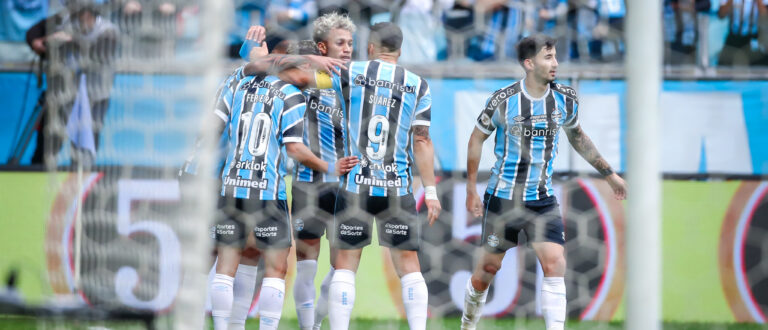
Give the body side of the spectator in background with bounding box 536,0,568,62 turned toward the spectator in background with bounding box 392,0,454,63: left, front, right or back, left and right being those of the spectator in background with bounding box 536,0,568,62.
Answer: right

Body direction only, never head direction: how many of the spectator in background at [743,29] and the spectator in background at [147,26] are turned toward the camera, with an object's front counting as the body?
2

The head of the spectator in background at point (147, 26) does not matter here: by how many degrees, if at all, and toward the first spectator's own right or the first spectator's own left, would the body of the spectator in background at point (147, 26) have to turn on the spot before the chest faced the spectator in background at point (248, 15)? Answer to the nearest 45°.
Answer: approximately 135° to the first spectator's own left

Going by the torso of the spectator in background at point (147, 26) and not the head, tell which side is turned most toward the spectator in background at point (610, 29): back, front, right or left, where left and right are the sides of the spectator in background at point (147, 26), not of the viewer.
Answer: left

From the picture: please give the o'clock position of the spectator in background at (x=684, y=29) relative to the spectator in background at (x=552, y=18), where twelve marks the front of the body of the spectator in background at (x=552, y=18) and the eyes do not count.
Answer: the spectator in background at (x=684, y=29) is roughly at 8 o'clock from the spectator in background at (x=552, y=18).

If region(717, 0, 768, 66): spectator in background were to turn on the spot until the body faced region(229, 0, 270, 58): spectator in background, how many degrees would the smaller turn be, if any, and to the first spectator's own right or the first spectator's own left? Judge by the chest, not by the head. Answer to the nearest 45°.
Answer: approximately 45° to the first spectator's own right

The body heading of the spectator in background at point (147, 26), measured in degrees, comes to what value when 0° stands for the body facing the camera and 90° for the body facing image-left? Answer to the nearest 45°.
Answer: approximately 0°

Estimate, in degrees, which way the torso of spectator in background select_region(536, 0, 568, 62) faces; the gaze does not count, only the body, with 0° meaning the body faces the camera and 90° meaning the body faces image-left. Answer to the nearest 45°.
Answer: approximately 0°
